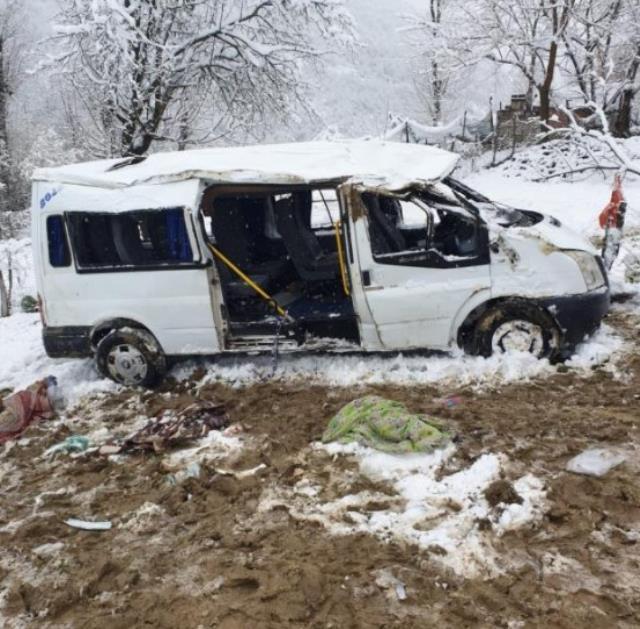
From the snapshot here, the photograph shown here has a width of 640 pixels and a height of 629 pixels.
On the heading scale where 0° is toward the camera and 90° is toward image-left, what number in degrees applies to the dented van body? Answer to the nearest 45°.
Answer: approximately 270°

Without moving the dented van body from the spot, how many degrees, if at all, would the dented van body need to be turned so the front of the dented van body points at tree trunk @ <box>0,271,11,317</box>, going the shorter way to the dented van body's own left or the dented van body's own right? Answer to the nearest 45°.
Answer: approximately 135° to the dented van body's own left

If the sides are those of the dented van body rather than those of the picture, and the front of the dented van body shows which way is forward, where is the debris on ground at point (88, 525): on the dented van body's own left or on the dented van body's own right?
on the dented van body's own right

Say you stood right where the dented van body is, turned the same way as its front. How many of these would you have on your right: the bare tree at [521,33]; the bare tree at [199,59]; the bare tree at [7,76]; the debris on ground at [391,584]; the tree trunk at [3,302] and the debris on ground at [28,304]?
1

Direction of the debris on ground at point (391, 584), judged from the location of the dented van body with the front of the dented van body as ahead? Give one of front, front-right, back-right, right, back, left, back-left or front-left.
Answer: right

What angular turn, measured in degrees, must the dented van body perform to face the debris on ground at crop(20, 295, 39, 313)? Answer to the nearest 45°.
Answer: approximately 135° to its left

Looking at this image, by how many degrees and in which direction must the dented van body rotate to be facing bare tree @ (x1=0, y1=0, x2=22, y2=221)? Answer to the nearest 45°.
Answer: approximately 135° to its left

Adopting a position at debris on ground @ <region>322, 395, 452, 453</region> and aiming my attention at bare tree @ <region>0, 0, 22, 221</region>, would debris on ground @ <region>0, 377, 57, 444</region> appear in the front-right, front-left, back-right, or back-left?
front-left

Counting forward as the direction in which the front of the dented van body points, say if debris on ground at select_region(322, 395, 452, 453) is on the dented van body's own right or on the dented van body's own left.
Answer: on the dented van body's own right

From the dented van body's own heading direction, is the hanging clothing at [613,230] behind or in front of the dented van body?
in front

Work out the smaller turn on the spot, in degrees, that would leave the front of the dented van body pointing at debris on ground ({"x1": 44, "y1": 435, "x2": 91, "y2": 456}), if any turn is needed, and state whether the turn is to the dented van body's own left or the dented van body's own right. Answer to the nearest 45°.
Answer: approximately 135° to the dented van body's own right
